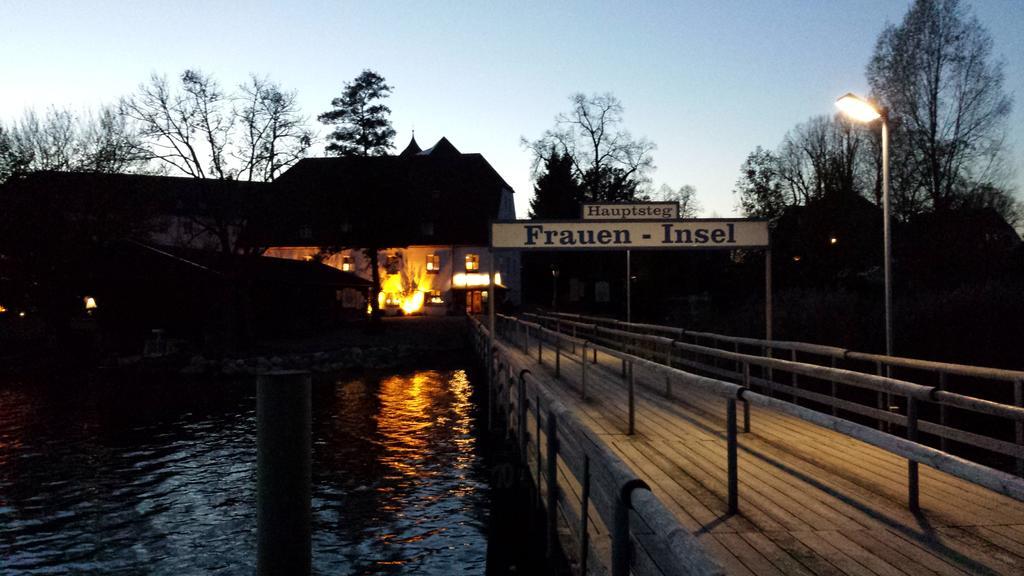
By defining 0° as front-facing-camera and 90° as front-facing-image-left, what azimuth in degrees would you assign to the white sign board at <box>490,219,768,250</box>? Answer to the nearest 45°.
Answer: approximately 0°

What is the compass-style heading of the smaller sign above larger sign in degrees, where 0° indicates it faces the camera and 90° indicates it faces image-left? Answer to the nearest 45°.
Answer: approximately 0°

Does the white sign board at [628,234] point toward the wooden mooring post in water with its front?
yes

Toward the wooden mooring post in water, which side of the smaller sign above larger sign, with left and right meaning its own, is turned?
front
